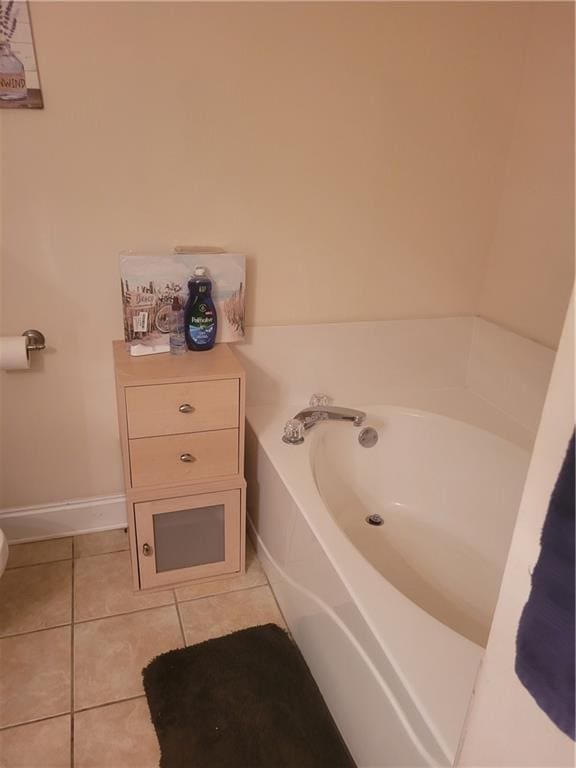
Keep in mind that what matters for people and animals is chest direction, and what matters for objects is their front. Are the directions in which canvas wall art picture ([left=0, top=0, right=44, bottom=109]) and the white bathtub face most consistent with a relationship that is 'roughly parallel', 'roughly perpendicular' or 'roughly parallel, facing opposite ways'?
roughly perpendicular

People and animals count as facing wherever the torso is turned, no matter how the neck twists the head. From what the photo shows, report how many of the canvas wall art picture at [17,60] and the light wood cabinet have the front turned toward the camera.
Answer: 2

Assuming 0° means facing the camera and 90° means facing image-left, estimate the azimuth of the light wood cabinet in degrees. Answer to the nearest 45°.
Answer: approximately 0°
